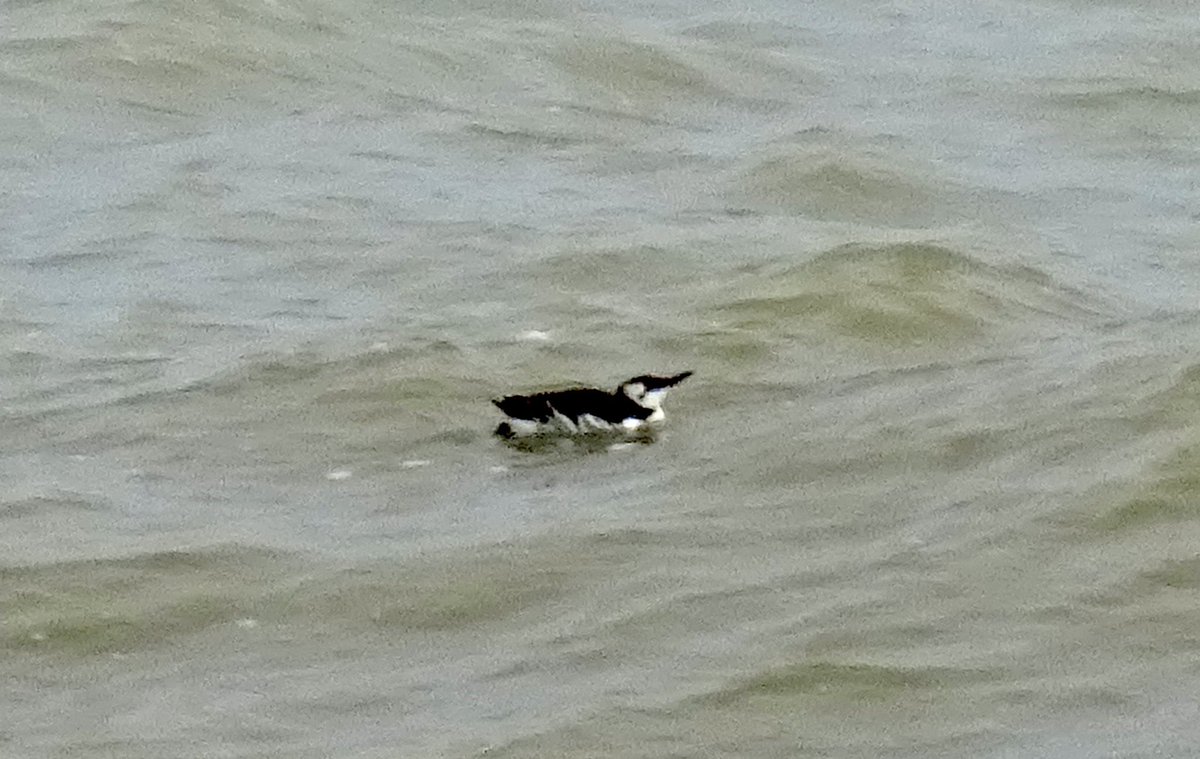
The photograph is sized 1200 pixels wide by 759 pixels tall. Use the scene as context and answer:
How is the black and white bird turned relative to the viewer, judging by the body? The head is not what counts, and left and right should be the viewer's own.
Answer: facing to the right of the viewer
